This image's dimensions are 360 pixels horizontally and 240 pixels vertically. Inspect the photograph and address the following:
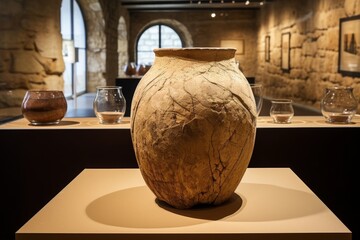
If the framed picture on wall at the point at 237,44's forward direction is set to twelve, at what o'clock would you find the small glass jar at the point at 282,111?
The small glass jar is roughly at 12 o'clock from the framed picture on wall.

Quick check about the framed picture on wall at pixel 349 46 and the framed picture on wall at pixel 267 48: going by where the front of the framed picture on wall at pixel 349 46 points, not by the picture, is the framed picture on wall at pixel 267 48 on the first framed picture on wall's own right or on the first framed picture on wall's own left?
on the first framed picture on wall's own right

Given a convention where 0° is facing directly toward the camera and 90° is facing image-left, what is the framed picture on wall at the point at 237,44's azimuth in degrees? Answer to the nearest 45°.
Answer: approximately 0°

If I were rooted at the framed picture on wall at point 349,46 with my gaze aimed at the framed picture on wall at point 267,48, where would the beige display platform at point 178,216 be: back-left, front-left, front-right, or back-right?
back-left

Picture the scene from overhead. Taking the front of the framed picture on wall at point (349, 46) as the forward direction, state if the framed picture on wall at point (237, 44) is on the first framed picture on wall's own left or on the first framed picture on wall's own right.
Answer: on the first framed picture on wall's own right

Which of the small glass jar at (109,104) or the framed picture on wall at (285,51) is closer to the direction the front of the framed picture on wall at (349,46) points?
the small glass jar

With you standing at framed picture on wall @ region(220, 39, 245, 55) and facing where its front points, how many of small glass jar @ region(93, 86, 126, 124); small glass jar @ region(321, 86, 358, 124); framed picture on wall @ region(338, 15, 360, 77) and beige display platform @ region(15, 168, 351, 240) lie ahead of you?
4

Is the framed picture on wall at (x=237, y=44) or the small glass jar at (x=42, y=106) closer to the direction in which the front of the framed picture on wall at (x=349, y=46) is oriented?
the small glass jar

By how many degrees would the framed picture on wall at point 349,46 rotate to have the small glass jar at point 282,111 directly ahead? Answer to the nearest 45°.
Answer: approximately 45° to its left
